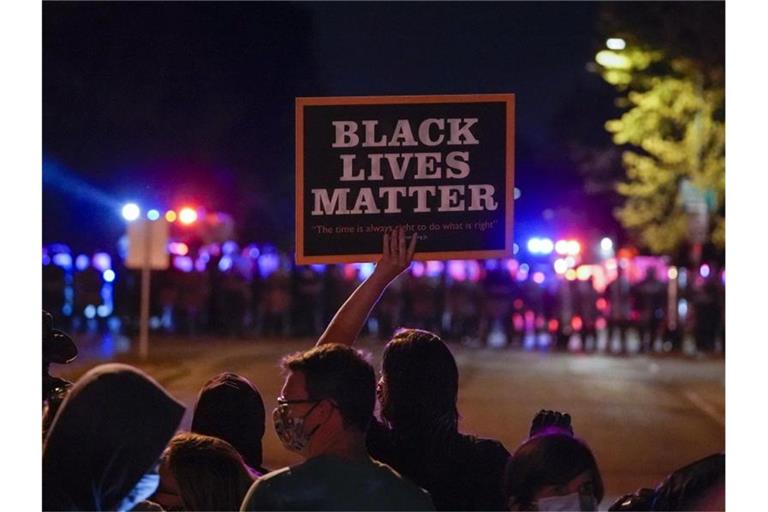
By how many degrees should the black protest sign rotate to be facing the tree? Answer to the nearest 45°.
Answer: approximately 180°

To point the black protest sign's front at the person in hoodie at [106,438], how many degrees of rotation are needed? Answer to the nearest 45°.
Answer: approximately 45° to its right

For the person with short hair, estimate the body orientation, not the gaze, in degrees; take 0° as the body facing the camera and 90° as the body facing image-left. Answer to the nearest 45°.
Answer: approximately 135°

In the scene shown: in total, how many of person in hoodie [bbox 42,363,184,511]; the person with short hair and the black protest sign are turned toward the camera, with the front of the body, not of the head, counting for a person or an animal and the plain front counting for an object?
1

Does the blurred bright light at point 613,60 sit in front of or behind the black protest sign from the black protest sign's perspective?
behind

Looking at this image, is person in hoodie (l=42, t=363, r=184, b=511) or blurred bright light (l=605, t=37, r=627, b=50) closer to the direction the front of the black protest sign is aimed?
the person in hoodie

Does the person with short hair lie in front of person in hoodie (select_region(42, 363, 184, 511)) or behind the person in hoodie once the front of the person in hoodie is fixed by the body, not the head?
in front

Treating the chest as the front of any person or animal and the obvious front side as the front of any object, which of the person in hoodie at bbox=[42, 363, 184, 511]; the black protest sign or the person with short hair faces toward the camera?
the black protest sign

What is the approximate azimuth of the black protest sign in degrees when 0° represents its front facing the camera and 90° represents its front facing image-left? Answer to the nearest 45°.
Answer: approximately 0°
